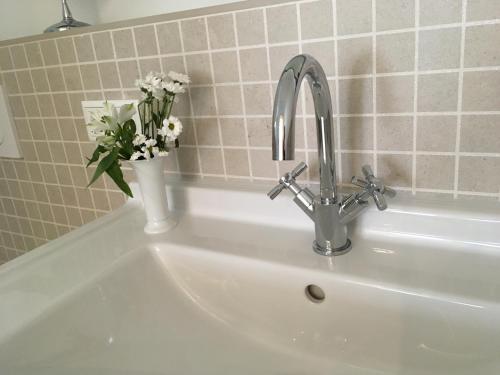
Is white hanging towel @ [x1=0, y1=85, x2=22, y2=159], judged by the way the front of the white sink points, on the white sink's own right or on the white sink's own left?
on the white sink's own right

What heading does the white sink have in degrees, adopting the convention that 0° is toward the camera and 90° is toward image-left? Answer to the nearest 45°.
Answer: approximately 45°

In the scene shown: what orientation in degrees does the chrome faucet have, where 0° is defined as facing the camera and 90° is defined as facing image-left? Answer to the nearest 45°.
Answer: approximately 45°
